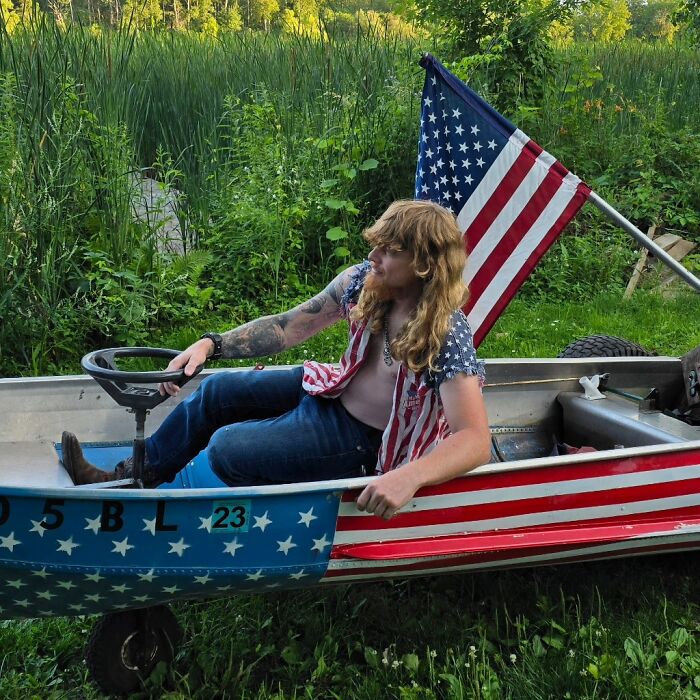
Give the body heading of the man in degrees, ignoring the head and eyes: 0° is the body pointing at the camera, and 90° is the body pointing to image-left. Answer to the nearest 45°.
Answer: approximately 45°

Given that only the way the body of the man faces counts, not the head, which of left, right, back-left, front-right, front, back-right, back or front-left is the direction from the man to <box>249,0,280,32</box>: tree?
back-right

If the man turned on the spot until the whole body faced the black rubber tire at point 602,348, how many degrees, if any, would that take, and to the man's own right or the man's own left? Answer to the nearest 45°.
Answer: approximately 180°

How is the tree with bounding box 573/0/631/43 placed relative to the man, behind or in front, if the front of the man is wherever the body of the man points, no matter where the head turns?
behind

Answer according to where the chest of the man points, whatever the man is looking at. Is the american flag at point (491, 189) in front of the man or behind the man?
behind

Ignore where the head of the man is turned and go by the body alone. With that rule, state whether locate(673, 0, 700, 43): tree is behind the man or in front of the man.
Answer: behind

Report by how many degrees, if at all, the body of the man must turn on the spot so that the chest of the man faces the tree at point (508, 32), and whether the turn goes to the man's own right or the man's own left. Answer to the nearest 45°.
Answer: approximately 135° to the man's own right

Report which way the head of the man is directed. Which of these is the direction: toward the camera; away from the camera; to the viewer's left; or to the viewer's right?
to the viewer's left

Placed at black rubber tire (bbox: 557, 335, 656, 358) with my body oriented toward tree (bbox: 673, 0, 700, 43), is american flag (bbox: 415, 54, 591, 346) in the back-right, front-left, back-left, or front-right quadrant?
back-left
